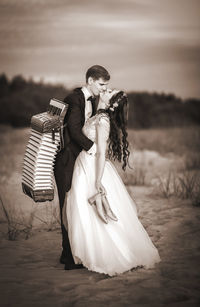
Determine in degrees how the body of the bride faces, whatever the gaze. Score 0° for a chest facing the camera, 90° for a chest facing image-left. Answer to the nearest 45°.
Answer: approximately 90°

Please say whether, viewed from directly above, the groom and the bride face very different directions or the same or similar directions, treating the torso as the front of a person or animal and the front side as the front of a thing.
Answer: very different directions

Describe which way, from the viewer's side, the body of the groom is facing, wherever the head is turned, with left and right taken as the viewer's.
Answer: facing to the right of the viewer
